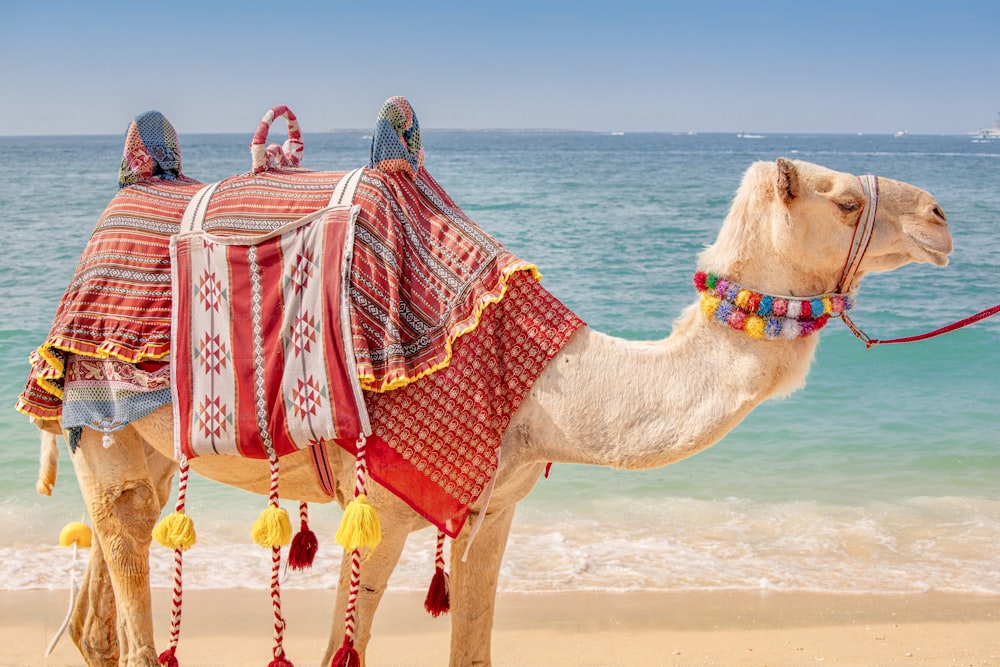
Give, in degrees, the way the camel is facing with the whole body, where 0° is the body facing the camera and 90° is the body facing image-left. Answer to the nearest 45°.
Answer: approximately 270°
